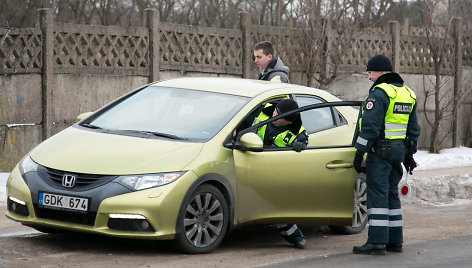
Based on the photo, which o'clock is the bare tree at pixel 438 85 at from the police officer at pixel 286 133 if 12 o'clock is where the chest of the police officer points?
The bare tree is roughly at 8 o'clock from the police officer.

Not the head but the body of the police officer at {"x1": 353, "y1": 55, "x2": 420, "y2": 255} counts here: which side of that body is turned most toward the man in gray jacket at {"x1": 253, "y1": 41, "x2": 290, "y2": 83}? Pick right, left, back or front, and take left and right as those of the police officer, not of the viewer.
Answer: front

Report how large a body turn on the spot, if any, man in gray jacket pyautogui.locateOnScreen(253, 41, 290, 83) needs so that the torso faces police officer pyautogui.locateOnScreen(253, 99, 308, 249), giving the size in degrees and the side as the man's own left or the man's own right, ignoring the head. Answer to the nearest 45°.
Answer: approximately 45° to the man's own left

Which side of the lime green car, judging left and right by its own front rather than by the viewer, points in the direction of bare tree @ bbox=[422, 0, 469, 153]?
back

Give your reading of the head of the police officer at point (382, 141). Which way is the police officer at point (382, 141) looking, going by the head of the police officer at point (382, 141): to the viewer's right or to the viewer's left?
to the viewer's left

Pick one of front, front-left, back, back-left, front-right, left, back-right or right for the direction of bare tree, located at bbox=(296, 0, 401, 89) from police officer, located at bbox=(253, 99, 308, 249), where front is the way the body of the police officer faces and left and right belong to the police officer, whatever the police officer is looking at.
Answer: back-left

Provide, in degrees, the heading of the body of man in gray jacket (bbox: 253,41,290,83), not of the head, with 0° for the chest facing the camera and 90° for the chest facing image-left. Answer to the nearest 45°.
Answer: approximately 45°

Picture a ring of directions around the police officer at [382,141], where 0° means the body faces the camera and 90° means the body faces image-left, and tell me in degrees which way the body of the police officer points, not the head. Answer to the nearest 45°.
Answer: approximately 135°

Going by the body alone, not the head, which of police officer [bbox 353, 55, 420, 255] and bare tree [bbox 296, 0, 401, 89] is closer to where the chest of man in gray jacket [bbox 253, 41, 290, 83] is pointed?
the police officer
